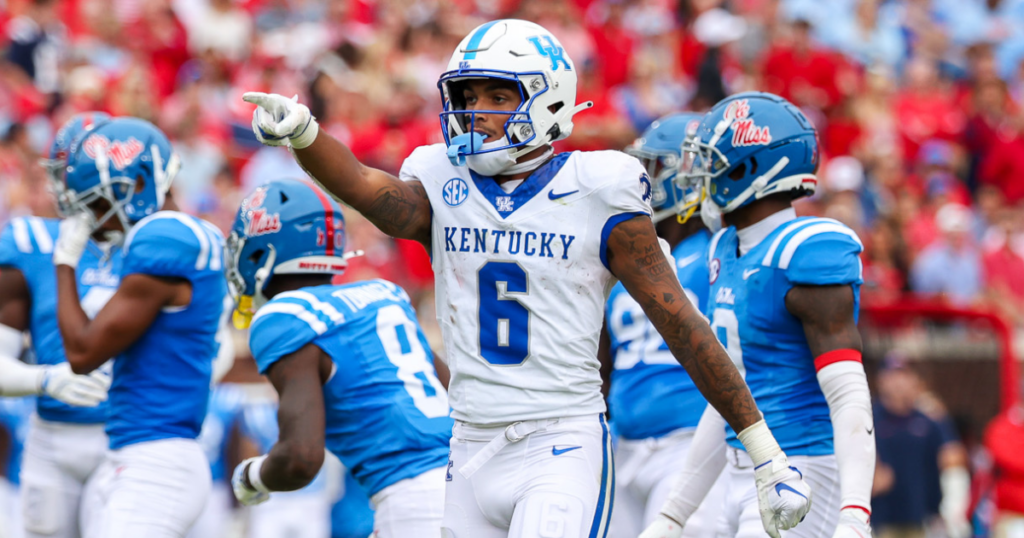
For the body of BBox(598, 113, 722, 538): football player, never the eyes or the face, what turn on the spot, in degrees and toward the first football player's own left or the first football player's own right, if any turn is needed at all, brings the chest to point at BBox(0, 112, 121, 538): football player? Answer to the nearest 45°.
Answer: approximately 45° to the first football player's own right

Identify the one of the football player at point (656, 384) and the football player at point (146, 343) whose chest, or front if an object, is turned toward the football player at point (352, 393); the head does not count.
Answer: the football player at point (656, 384)

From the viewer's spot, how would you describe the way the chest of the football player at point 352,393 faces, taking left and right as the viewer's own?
facing away from the viewer and to the left of the viewer

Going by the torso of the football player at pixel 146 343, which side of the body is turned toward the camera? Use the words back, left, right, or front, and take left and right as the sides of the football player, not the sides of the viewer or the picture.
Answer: left

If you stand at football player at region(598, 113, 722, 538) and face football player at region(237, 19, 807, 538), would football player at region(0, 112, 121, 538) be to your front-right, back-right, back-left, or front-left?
front-right

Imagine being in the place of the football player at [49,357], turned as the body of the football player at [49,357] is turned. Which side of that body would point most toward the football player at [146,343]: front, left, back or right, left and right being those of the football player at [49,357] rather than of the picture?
front

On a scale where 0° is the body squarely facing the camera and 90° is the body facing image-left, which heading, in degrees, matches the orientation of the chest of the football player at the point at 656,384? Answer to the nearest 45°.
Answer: approximately 45°

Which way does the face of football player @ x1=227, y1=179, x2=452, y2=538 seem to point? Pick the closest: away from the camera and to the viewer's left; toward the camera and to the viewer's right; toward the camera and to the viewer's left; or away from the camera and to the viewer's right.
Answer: away from the camera and to the viewer's left

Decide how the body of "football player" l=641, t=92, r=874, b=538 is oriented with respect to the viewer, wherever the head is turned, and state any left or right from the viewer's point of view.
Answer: facing the viewer and to the left of the viewer

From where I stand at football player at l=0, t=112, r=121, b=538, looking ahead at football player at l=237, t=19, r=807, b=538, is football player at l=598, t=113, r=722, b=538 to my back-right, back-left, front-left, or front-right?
front-left

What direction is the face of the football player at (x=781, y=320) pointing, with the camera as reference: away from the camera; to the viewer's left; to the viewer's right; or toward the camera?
to the viewer's left

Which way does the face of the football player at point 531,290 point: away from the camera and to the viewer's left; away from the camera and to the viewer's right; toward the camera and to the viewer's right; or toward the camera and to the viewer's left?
toward the camera and to the viewer's left
